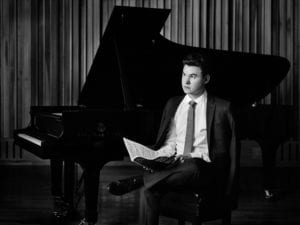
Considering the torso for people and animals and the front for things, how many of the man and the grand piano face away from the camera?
0

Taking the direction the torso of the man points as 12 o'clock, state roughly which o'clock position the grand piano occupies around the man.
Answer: The grand piano is roughly at 4 o'clock from the man.

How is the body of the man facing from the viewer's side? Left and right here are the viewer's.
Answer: facing the viewer and to the left of the viewer

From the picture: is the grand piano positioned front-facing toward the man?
no

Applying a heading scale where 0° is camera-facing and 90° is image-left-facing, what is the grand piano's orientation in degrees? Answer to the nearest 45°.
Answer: approximately 90°

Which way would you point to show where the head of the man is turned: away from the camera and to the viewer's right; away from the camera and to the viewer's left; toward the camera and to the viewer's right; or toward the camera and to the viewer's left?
toward the camera and to the viewer's left
